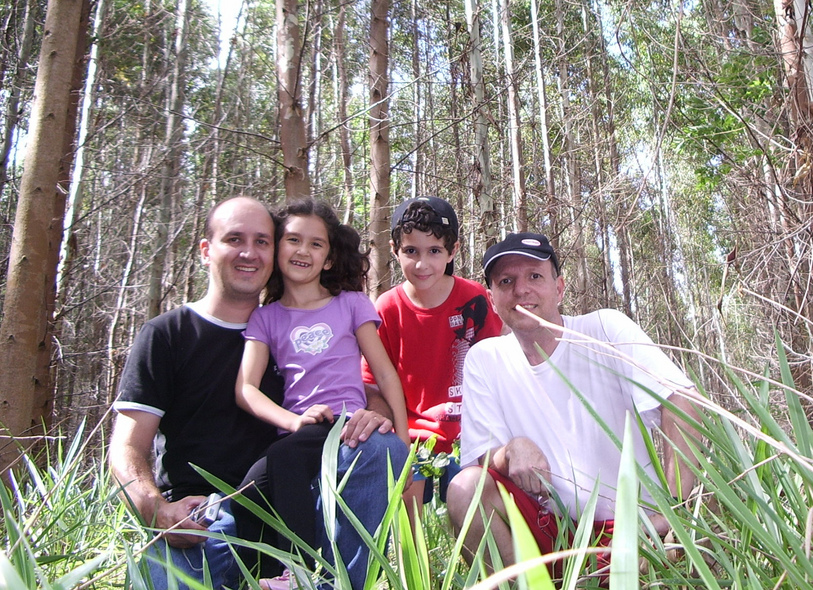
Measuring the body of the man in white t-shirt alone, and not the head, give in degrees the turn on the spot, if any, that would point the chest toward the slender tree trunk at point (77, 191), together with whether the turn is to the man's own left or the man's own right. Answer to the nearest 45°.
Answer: approximately 135° to the man's own right

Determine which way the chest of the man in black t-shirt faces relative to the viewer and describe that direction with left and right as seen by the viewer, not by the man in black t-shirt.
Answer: facing the viewer and to the right of the viewer

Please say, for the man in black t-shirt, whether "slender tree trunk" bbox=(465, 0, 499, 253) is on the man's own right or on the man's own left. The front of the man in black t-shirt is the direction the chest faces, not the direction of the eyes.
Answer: on the man's own left

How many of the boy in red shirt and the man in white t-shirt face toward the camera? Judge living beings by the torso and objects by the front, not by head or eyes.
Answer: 2

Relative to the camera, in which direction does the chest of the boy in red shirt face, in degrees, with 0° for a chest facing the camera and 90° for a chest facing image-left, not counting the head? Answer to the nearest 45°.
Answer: approximately 0°

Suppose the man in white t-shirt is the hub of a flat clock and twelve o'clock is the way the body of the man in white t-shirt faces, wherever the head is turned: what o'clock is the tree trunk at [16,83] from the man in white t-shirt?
The tree trunk is roughly at 4 o'clock from the man in white t-shirt.

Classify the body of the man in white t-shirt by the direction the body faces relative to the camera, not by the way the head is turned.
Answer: toward the camera

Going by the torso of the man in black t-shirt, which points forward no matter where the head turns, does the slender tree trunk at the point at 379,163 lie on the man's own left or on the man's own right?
on the man's own left

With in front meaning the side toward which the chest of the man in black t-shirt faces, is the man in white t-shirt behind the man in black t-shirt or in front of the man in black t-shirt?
in front

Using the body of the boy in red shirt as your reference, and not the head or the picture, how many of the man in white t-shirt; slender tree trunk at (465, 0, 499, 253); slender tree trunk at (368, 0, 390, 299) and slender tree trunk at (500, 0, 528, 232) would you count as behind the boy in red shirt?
3
